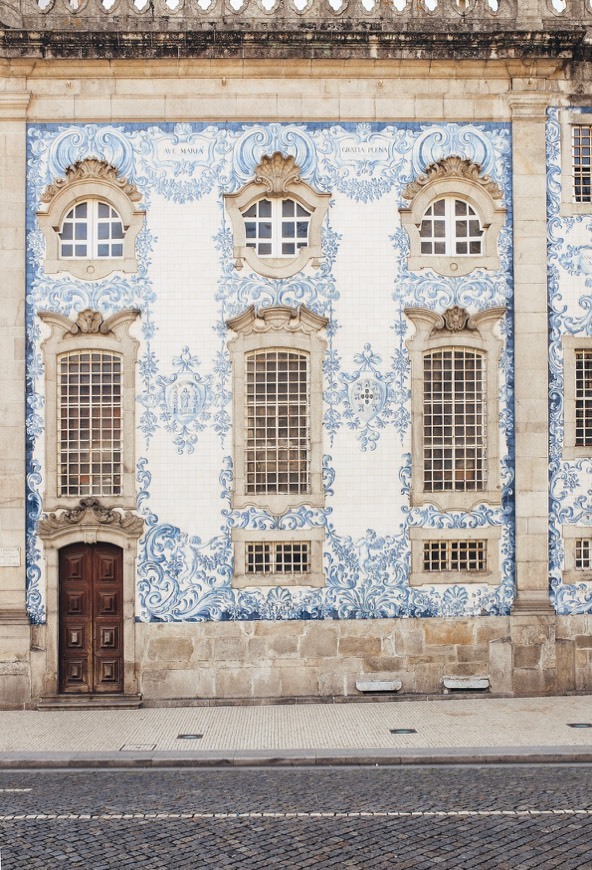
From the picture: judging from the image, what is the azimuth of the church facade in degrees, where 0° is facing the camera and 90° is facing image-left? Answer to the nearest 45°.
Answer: approximately 0°
